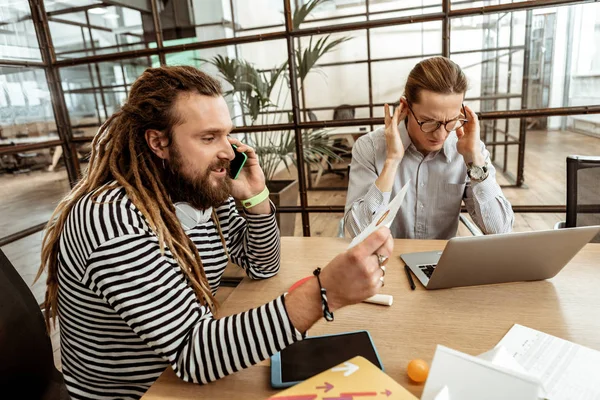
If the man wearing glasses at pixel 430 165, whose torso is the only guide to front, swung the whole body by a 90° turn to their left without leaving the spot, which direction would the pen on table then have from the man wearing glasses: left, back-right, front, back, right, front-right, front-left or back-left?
right

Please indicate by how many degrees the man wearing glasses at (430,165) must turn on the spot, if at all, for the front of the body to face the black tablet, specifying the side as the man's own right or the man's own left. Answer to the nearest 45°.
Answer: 0° — they already face it

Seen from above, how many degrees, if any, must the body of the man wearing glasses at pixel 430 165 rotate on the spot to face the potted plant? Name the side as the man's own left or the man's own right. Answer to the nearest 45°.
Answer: approximately 135° to the man's own right

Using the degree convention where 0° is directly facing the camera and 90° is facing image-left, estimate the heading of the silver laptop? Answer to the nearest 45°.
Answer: approximately 135°

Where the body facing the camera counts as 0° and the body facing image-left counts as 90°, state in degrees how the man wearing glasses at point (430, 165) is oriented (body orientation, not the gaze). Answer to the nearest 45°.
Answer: approximately 0°

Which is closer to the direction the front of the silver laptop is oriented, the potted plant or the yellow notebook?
the potted plant

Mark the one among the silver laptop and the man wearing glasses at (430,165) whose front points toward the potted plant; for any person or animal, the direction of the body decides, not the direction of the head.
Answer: the silver laptop

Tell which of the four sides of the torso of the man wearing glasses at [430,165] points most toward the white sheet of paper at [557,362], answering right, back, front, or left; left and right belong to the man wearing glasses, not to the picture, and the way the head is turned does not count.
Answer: front

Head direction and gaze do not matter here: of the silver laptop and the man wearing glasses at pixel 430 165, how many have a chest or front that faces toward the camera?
1

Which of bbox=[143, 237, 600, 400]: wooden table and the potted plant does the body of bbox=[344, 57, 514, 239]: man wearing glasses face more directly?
the wooden table

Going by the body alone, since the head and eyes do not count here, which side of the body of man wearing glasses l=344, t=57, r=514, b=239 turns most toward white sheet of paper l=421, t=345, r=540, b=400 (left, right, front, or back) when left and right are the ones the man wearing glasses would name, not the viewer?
front

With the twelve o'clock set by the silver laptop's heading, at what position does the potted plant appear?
The potted plant is roughly at 12 o'clock from the silver laptop.
